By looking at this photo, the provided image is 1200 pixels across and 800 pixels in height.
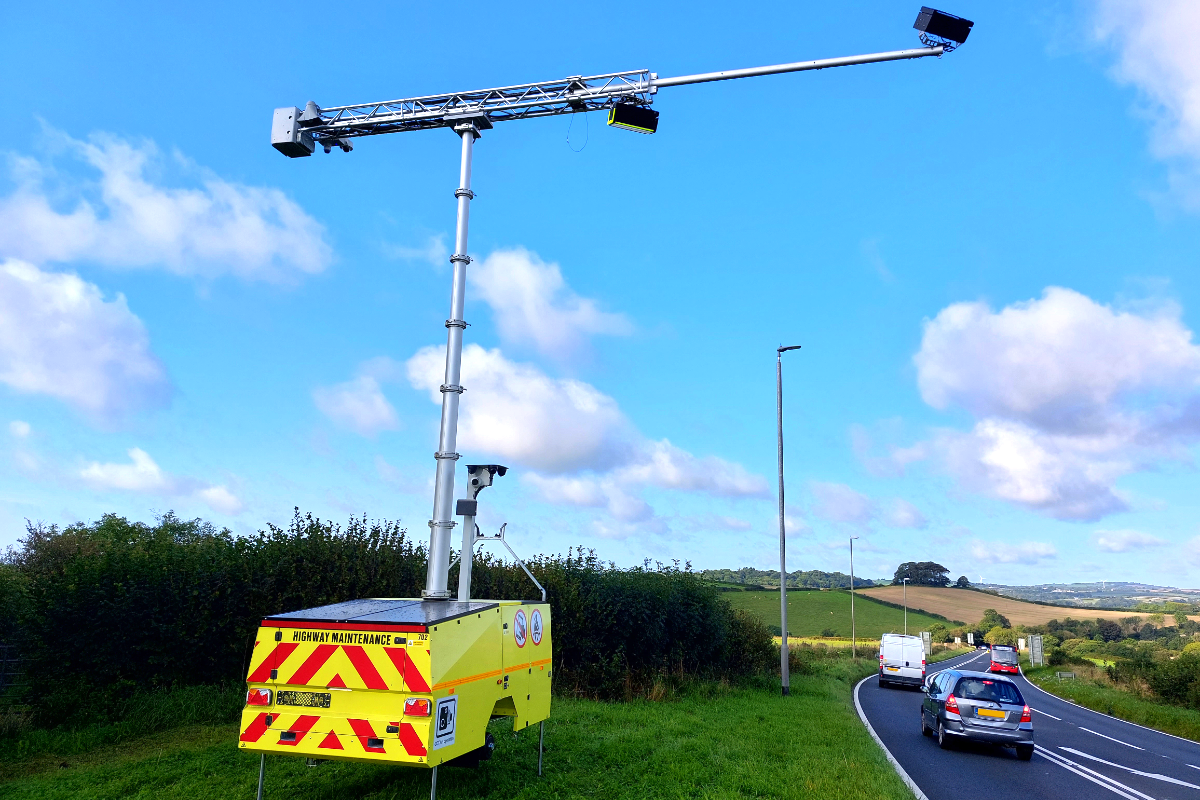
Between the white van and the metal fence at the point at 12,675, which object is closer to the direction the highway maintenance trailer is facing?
the white van

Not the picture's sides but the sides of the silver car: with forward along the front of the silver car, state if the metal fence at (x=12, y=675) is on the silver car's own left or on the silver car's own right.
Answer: on the silver car's own left

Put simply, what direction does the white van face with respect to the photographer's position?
facing away from the viewer

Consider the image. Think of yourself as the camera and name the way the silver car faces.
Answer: facing away from the viewer and to the left of the viewer

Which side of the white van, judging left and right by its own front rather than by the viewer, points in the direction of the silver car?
back

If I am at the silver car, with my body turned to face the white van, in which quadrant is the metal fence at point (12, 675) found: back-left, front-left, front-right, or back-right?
back-left

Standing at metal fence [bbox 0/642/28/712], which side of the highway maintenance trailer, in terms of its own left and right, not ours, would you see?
left

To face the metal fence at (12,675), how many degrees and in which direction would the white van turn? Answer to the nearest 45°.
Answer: approximately 135° to its left

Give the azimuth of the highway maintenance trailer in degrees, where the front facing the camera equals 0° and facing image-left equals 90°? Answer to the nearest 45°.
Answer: approximately 225°

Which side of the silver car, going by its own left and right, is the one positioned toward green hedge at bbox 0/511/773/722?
left
